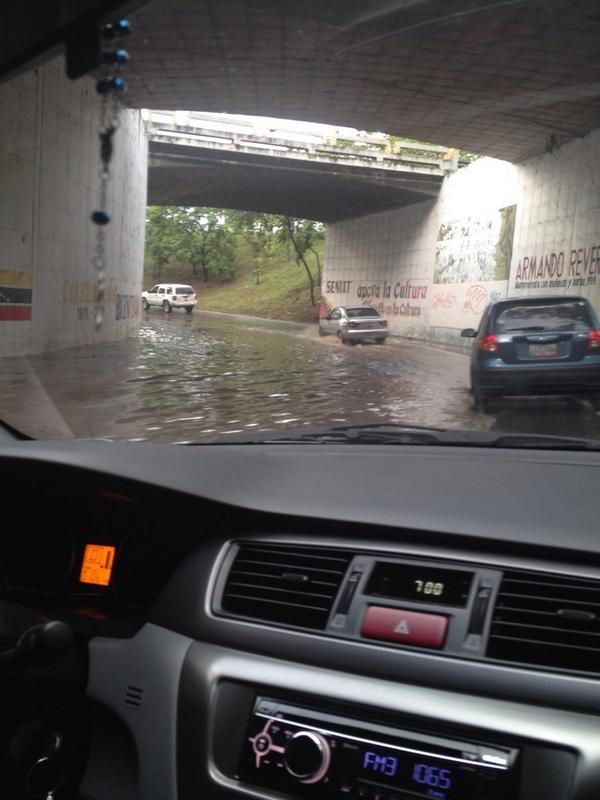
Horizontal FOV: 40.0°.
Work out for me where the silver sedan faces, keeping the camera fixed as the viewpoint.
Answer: facing away from the viewer and to the left of the viewer

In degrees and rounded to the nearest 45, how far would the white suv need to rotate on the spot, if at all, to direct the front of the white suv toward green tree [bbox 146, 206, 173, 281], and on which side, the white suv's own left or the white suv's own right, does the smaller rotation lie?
approximately 45° to the white suv's own right

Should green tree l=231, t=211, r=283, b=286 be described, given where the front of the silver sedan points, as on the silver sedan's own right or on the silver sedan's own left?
on the silver sedan's own left

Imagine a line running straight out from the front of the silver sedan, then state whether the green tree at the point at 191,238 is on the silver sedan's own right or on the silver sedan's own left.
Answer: on the silver sedan's own left

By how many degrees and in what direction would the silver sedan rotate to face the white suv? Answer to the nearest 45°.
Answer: approximately 45° to its left
